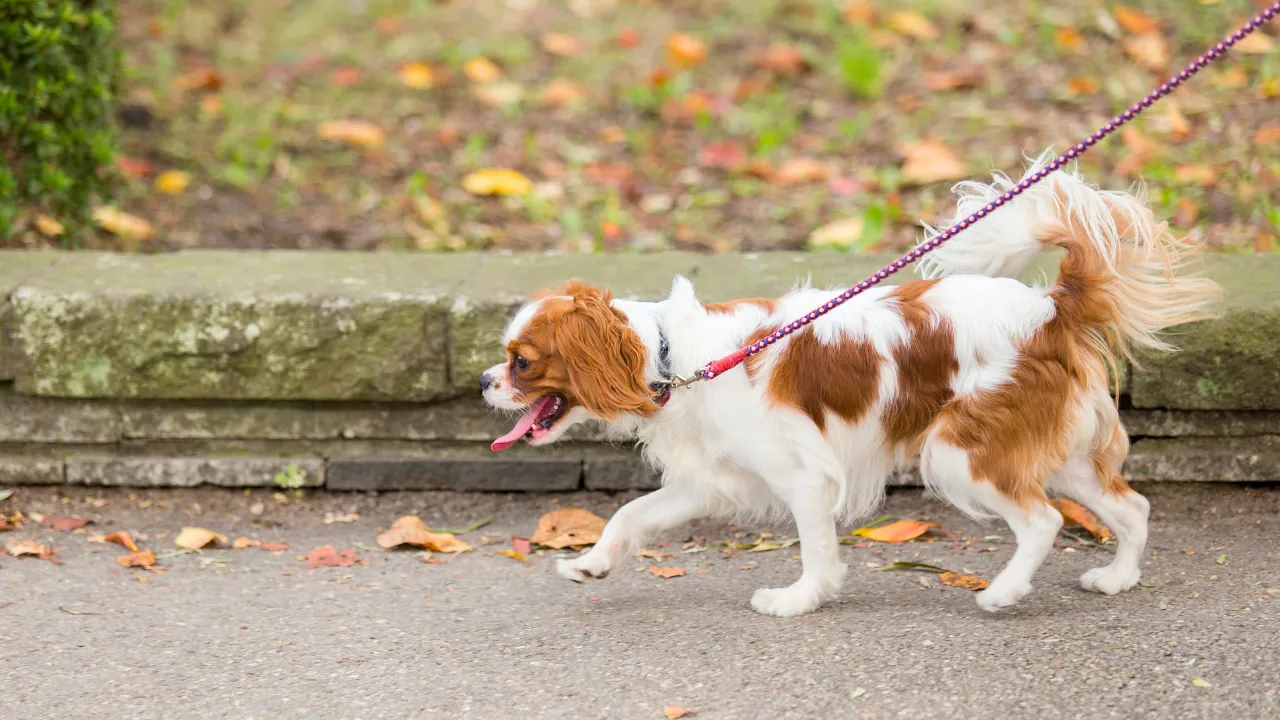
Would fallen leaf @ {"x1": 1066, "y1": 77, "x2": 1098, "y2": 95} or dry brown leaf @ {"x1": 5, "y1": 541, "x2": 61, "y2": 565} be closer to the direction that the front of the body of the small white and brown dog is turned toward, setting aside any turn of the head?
the dry brown leaf

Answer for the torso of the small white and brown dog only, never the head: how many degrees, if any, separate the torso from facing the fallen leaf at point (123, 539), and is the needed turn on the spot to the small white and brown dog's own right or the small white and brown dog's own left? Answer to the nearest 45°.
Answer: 0° — it already faces it

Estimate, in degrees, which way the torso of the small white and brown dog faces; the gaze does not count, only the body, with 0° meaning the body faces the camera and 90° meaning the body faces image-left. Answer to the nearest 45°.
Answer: approximately 90°

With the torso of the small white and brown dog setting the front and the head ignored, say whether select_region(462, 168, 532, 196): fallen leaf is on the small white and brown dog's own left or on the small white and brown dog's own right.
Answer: on the small white and brown dog's own right

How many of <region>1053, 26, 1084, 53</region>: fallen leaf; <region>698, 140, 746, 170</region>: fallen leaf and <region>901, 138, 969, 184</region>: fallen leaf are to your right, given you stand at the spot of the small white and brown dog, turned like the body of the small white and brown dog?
3

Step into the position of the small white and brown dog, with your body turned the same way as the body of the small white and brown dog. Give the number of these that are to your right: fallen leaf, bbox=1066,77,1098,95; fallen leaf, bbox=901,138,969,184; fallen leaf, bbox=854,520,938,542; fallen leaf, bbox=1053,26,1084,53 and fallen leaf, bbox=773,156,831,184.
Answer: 5

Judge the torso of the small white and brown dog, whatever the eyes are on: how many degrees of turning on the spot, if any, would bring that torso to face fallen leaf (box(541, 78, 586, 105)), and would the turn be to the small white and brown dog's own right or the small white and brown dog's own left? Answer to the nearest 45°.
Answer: approximately 45° to the small white and brown dog's own right

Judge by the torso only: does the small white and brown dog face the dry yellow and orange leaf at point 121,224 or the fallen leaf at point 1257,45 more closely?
the dry yellow and orange leaf

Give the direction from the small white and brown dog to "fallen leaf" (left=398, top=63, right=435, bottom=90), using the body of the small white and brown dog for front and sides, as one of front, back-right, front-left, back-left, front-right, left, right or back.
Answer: front-right

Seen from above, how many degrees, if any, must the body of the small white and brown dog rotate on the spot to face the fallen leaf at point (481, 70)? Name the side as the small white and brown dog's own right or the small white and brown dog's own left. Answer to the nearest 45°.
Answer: approximately 45° to the small white and brown dog's own right

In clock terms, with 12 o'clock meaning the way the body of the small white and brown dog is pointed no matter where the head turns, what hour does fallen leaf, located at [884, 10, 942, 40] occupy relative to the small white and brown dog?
The fallen leaf is roughly at 3 o'clock from the small white and brown dog.

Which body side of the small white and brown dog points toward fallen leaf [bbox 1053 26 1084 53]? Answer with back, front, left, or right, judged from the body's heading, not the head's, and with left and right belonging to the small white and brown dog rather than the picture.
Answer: right

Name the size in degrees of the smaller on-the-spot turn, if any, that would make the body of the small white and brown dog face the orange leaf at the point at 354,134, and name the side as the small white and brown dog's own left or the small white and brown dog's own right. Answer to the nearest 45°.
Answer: approximately 45° to the small white and brown dog's own right

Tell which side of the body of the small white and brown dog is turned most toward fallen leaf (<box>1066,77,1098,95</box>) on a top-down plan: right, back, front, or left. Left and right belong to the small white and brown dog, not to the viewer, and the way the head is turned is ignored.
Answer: right

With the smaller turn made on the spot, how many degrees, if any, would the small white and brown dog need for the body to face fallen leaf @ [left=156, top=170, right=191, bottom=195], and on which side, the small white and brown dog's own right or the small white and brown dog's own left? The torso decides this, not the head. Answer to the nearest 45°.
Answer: approximately 45° to the small white and brown dog's own right
